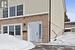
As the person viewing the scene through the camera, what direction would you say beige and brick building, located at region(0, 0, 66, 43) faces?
facing the viewer and to the left of the viewer
